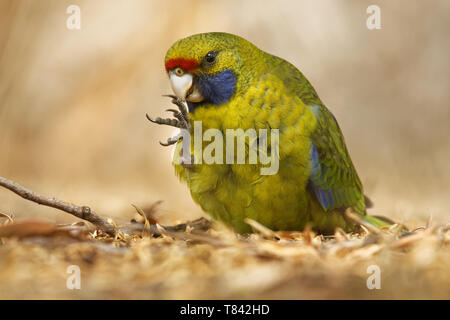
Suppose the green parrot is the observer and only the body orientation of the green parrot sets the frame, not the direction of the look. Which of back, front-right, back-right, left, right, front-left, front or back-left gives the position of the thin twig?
front

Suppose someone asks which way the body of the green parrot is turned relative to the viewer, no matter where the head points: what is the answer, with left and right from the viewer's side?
facing the viewer and to the left of the viewer
